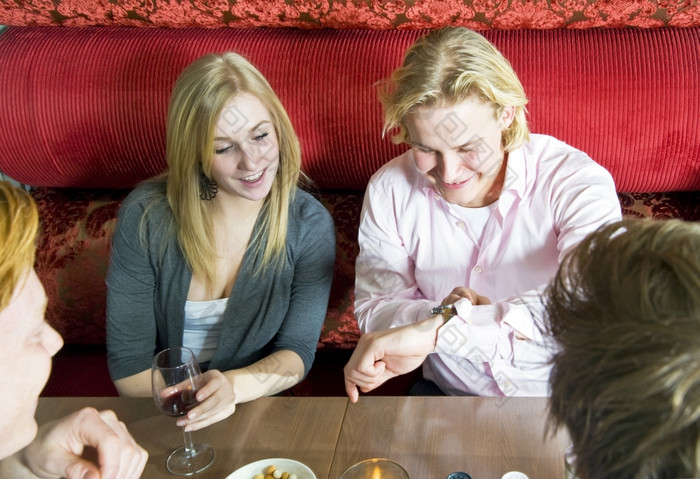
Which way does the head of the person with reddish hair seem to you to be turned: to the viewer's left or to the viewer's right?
to the viewer's right

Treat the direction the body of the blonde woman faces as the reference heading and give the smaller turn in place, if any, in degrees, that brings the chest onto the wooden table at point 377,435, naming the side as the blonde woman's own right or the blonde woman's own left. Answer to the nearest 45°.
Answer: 0° — they already face it

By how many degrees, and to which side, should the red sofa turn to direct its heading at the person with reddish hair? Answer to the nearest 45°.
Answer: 0° — it already faces them

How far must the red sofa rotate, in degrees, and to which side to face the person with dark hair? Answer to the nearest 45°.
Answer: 0° — it already faces them

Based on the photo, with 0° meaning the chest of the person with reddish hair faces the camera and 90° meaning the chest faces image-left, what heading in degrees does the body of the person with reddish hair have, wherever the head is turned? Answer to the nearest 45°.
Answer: approximately 270°

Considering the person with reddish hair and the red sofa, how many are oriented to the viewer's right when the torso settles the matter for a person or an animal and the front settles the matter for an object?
1

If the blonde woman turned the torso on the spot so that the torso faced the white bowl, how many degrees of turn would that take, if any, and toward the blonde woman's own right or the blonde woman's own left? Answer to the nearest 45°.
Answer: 0° — they already face it

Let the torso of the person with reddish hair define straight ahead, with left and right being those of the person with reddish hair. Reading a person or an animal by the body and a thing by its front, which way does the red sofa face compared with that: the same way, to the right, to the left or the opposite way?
to the right

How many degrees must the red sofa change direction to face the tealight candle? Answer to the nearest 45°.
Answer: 0° — it already faces it
